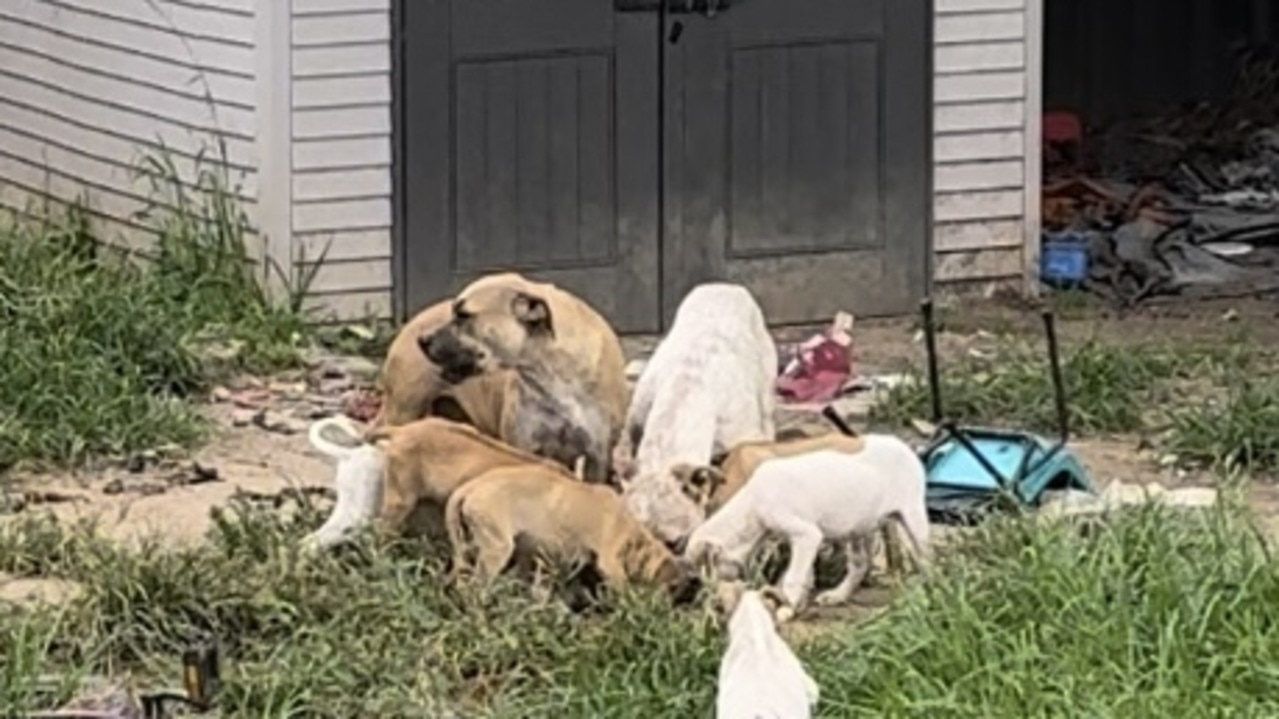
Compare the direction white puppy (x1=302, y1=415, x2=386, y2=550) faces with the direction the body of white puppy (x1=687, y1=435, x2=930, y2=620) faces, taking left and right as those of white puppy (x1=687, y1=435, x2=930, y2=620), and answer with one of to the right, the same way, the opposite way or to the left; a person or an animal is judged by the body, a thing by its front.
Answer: the opposite way

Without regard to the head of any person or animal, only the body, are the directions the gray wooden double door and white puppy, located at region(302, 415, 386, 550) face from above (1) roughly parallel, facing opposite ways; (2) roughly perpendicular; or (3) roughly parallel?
roughly perpendicular

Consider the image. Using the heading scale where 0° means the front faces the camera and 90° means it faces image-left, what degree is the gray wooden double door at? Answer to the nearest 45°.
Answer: approximately 0°

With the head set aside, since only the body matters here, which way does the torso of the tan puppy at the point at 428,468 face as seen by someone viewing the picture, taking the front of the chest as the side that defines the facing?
to the viewer's right

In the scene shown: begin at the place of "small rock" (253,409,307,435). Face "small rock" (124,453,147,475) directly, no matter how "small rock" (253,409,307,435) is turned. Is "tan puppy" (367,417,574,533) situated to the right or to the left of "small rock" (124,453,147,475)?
left

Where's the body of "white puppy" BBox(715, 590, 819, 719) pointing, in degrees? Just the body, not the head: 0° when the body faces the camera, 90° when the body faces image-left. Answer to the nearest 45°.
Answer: approximately 180°

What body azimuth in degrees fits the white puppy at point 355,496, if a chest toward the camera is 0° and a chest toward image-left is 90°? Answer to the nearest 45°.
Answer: approximately 270°

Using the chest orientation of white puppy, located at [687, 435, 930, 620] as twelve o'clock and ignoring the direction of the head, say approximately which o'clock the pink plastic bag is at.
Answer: The pink plastic bag is roughly at 3 o'clock from the white puppy.
